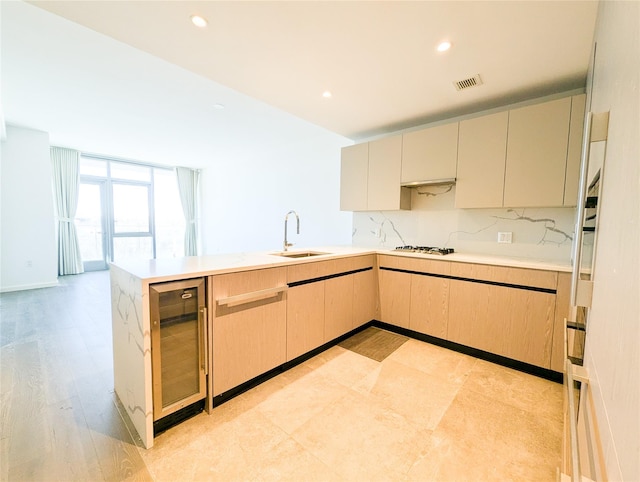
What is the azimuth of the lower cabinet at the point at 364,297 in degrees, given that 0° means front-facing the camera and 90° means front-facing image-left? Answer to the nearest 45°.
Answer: approximately 315°

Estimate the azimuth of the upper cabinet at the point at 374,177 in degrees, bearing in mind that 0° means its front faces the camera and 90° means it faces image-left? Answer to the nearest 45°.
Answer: approximately 45°

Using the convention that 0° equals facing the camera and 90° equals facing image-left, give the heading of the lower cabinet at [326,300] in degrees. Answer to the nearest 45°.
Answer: approximately 315°

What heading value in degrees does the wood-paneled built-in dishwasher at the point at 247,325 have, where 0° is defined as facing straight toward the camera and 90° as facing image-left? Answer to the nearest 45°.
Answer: approximately 315°

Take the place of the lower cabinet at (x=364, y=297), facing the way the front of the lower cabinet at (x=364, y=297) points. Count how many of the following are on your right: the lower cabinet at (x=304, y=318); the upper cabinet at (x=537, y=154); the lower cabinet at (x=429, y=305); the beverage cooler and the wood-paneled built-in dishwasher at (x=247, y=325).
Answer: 3

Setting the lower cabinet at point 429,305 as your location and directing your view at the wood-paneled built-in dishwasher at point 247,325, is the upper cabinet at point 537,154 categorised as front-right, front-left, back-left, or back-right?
back-left
